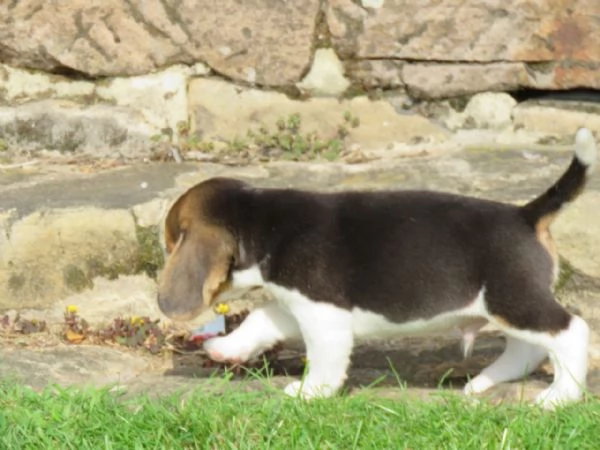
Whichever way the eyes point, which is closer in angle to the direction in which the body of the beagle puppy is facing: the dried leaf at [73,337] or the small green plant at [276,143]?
the dried leaf

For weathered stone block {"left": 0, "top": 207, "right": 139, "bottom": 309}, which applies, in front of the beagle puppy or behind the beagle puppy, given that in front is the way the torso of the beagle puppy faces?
in front

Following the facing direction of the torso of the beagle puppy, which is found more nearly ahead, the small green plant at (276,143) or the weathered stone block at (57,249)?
the weathered stone block

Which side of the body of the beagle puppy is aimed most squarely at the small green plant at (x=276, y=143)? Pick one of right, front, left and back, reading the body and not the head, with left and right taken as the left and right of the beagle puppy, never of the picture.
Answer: right

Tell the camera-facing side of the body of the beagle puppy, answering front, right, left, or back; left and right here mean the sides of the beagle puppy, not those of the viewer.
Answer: left

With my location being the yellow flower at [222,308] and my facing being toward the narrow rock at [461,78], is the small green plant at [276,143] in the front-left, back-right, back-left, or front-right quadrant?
front-left

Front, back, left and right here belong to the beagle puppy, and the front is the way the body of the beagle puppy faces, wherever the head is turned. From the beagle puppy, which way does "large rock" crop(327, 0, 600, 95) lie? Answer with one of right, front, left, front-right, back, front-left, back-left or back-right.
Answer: right

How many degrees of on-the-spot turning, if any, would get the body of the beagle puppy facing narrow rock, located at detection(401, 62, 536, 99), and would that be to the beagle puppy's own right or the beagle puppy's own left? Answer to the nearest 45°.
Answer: approximately 90° to the beagle puppy's own right

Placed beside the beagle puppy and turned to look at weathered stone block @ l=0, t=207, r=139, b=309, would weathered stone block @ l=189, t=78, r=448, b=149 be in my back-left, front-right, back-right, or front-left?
front-right

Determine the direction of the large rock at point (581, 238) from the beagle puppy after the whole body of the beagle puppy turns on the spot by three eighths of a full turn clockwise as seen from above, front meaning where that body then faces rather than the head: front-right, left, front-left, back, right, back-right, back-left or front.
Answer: front

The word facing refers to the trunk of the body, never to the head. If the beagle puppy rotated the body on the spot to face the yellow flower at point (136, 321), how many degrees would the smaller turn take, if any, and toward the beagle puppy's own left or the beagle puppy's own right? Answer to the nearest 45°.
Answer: approximately 45° to the beagle puppy's own right

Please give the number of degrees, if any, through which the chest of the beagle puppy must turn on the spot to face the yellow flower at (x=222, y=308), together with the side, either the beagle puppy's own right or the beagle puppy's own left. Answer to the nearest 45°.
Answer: approximately 45° to the beagle puppy's own right

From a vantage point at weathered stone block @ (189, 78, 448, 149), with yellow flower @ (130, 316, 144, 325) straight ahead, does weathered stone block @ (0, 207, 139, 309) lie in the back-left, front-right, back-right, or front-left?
front-right
